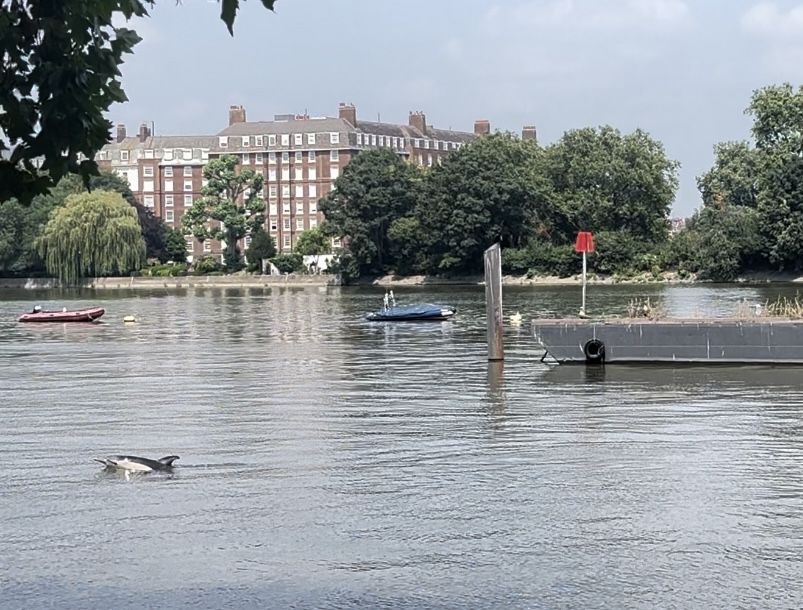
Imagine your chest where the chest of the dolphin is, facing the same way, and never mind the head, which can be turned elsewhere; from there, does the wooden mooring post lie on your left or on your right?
on your right

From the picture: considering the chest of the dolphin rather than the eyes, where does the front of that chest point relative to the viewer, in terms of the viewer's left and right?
facing to the left of the viewer

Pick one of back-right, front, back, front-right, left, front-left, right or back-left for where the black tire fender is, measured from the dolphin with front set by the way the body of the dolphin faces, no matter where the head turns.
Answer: back-right
